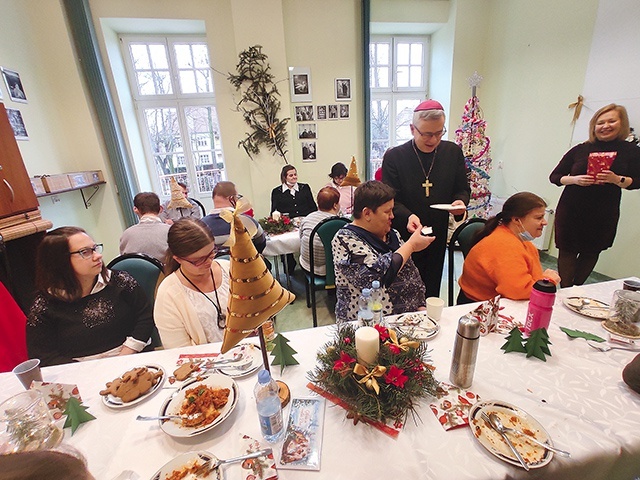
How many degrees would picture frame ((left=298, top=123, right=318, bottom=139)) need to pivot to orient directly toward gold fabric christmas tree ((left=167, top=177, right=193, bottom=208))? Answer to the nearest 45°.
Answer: approximately 45° to its right

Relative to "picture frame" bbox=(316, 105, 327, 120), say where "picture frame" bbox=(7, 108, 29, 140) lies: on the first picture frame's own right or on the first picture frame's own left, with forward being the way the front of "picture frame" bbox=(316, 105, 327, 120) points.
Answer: on the first picture frame's own right

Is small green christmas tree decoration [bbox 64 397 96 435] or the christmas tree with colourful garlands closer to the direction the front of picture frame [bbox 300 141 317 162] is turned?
the small green christmas tree decoration

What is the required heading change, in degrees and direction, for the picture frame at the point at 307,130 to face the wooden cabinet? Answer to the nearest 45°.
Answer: approximately 45° to its right

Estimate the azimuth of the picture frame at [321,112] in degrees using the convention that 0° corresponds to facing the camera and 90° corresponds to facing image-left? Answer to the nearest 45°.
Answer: approximately 0°

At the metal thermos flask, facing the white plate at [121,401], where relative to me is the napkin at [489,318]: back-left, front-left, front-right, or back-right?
back-right

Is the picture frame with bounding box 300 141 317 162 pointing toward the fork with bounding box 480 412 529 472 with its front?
yes

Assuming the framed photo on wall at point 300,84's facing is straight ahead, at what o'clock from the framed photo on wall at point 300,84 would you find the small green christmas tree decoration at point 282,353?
The small green christmas tree decoration is roughly at 12 o'clock from the framed photo on wall.
